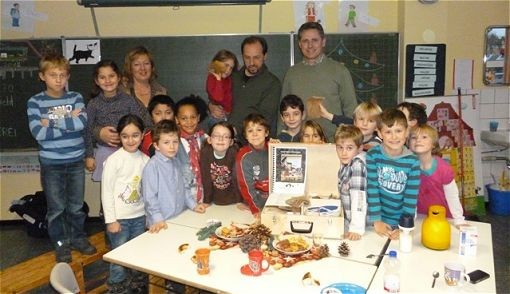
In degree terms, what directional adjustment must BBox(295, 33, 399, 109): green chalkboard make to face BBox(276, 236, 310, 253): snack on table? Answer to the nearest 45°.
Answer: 0° — it already faces it

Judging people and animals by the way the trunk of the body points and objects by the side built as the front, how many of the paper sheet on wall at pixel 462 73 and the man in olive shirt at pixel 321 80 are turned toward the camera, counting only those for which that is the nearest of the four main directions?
2

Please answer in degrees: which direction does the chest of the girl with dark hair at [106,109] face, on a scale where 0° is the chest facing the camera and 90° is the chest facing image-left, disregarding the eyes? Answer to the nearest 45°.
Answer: approximately 0°

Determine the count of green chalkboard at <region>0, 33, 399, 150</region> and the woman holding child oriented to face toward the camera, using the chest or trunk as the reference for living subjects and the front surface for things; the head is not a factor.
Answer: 2

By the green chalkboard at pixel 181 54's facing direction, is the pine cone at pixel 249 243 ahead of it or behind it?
ahead

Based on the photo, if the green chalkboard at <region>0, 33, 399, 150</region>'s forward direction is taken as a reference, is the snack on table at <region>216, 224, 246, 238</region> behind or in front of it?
in front
